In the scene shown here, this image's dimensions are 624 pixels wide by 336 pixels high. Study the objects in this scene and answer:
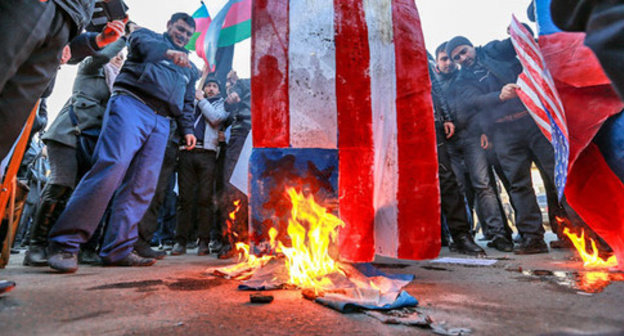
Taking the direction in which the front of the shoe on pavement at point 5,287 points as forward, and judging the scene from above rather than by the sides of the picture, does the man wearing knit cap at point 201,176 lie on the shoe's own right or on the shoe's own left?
on the shoe's own left

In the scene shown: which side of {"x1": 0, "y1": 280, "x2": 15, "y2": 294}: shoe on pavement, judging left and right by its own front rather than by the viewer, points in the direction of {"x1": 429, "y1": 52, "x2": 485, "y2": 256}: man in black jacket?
front

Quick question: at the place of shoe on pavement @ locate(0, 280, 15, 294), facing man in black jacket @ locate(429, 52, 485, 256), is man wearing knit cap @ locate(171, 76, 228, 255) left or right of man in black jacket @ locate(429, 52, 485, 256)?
left

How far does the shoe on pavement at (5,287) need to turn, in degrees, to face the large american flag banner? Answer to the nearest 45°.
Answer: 0° — it already faces it

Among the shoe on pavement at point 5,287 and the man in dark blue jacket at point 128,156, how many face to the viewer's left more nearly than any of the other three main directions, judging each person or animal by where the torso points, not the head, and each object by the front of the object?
0

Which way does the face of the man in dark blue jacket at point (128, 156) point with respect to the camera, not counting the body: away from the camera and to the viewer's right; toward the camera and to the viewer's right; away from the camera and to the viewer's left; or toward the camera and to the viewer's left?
toward the camera and to the viewer's right

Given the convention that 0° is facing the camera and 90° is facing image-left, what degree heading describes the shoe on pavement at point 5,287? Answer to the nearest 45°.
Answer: approximately 270°

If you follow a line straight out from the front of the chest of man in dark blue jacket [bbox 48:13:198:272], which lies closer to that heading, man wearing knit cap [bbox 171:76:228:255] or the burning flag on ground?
the burning flag on ground

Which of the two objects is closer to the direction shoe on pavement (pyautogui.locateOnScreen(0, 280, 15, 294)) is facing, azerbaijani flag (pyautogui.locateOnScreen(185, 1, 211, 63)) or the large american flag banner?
the large american flag banner

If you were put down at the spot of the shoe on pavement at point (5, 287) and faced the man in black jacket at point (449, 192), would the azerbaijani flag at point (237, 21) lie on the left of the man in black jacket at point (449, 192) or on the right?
left

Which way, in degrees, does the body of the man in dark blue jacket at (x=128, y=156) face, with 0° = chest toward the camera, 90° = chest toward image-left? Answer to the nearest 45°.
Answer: approximately 315°

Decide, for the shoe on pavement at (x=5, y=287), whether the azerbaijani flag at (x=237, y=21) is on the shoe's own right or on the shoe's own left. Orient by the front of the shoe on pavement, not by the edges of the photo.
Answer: on the shoe's own left

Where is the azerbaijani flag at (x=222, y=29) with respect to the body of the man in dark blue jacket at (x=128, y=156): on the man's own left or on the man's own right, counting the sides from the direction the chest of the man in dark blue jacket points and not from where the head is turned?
on the man's own left
